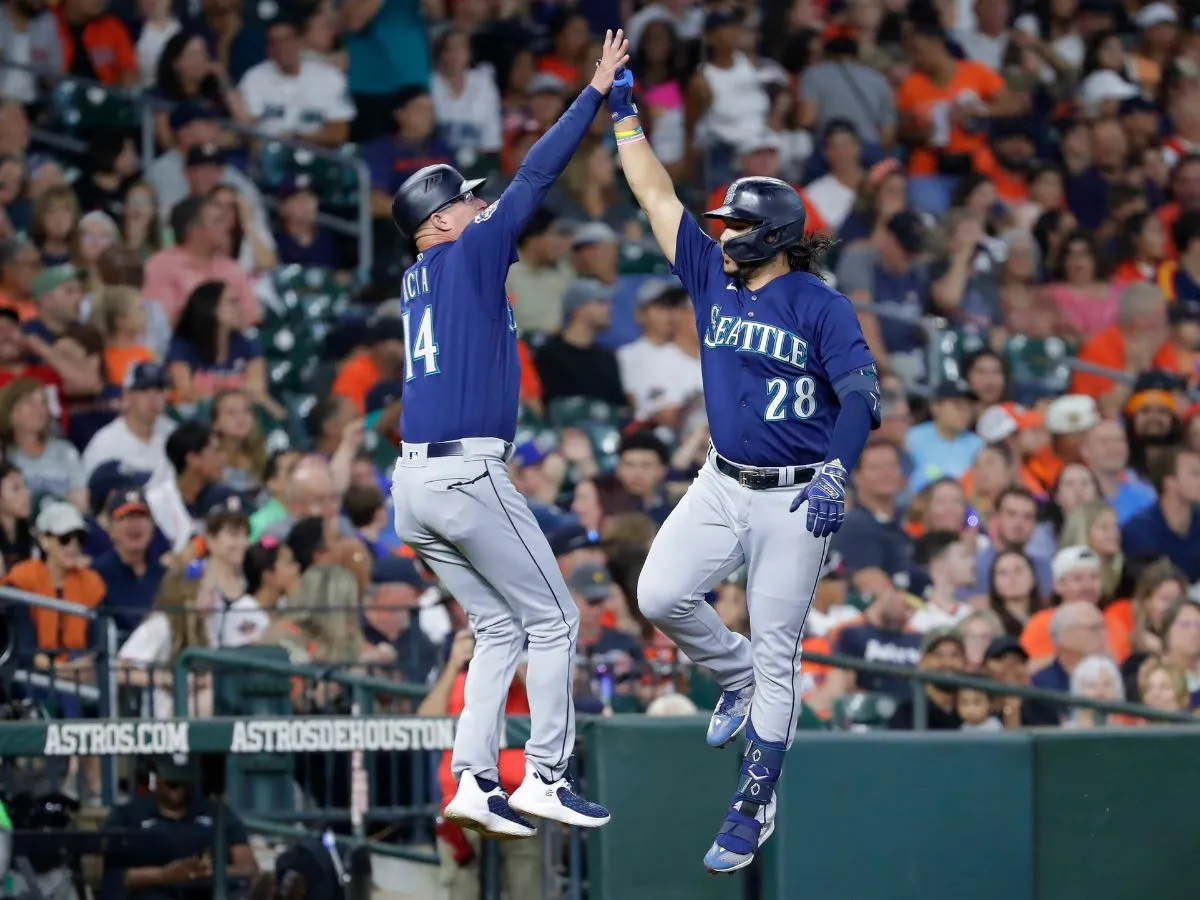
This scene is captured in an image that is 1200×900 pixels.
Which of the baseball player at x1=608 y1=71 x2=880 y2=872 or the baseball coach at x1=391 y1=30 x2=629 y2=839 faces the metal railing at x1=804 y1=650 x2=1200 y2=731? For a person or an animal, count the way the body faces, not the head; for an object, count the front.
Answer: the baseball coach at x1=391 y1=30 x2=629 y2=839

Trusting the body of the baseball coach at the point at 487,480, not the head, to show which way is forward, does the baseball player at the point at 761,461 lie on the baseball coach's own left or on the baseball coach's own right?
on the baseball coach's own right

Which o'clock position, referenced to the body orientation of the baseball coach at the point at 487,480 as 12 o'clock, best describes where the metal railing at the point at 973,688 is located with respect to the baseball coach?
The metal railing is roughly at 12 o'clock from the baseball coach.

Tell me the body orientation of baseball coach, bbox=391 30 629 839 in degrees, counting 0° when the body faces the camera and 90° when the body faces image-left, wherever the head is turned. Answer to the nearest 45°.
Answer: approximately 225°

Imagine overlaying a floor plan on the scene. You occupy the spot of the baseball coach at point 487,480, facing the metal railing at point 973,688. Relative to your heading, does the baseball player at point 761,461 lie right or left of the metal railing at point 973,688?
right

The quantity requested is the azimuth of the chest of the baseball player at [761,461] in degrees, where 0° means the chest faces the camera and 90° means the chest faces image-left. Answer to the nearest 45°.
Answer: approximately 45°

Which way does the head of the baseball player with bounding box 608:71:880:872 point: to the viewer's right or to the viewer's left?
to the viewer's left

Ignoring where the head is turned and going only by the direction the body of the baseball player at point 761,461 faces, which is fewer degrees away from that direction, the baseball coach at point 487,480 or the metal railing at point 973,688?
the baseball coach

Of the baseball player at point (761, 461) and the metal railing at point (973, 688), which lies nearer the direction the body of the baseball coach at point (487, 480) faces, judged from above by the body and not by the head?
the metal railing

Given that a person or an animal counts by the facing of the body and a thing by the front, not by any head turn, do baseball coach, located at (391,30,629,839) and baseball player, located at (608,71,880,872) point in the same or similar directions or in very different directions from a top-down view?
very different directions

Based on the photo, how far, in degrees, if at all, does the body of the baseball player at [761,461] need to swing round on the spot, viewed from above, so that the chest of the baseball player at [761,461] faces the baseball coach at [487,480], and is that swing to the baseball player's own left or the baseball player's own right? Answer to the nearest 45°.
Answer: approximately 45° to the baseball player's own right

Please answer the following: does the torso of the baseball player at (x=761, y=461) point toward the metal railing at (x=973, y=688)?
no
